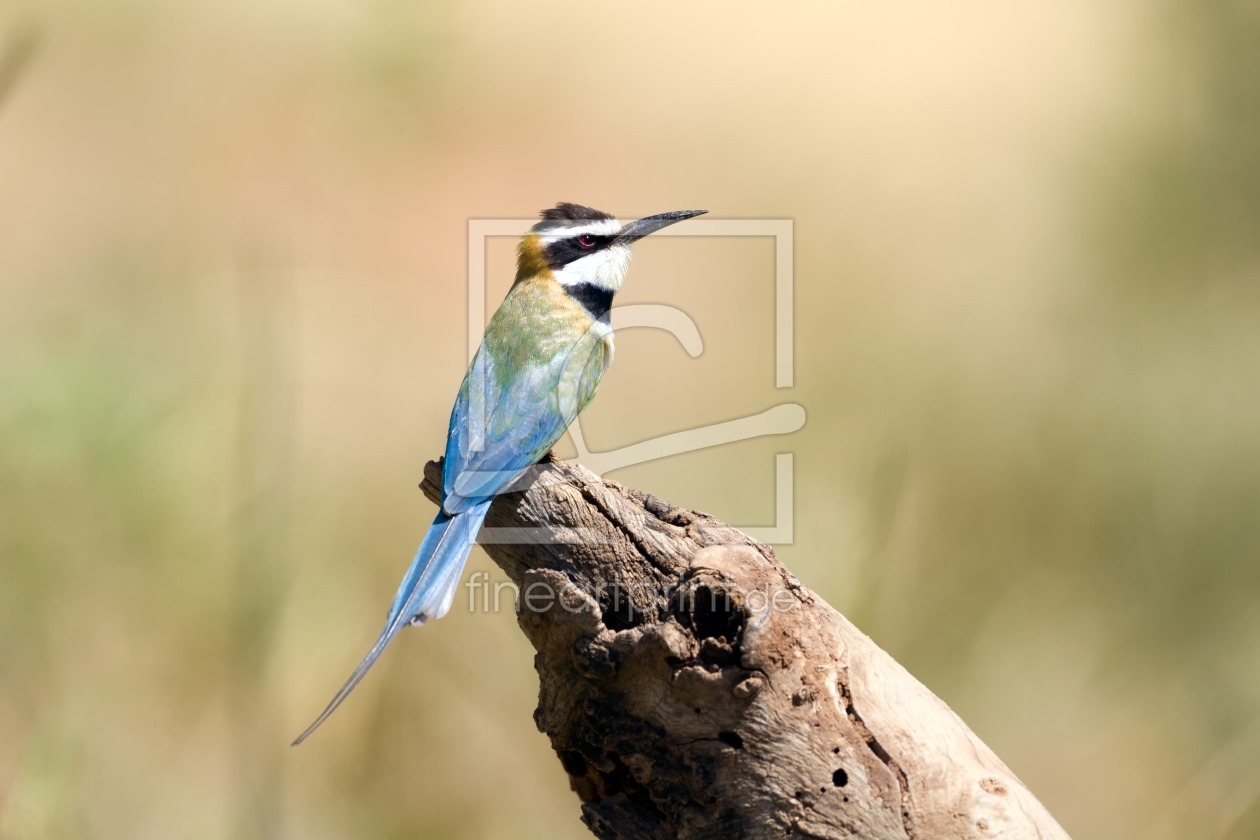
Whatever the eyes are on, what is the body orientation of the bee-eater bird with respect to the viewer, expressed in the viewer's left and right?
facing away from the viewer and to the right of the viewer
